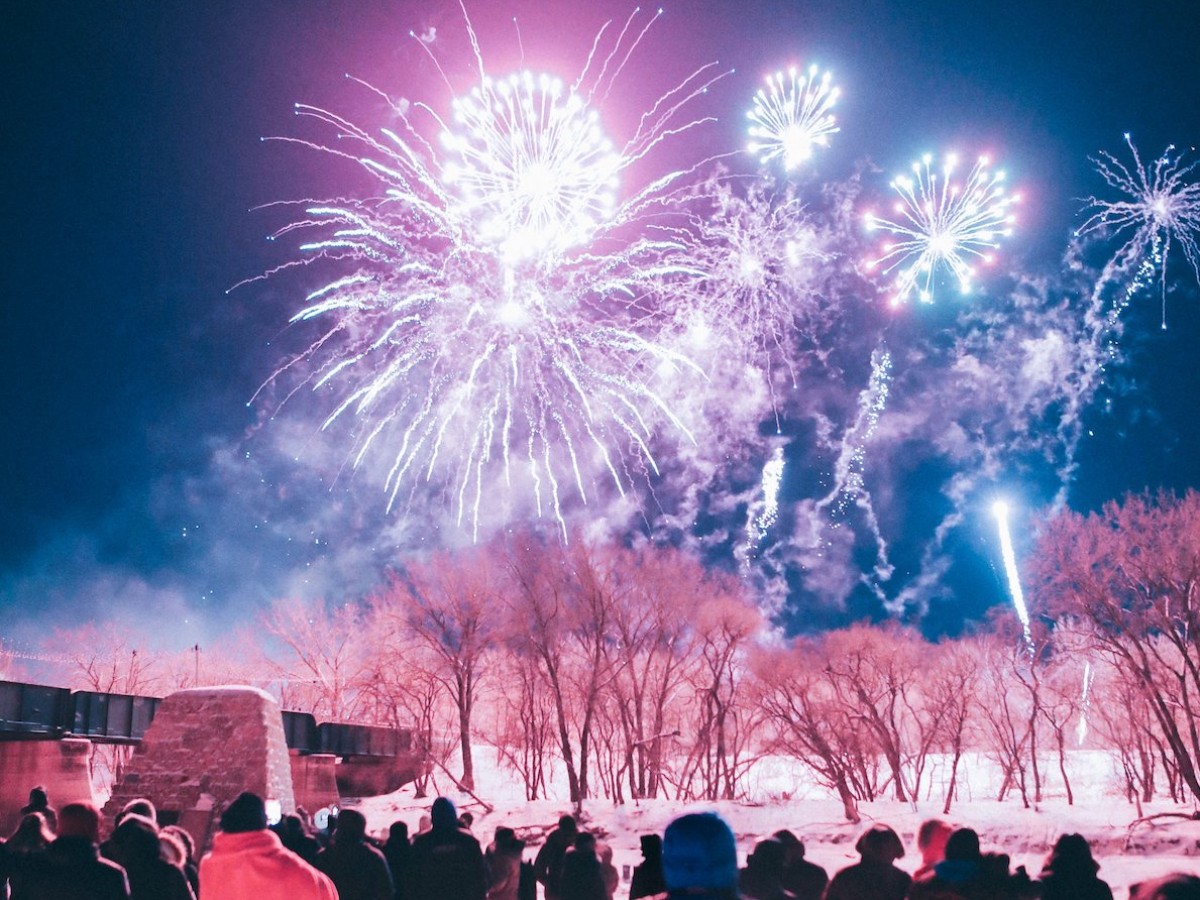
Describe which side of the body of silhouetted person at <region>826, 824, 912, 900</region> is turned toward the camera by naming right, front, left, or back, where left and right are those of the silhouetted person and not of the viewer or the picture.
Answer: back

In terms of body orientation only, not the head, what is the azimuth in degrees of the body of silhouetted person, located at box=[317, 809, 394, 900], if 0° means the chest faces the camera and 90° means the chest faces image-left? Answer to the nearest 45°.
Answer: approximately 180°

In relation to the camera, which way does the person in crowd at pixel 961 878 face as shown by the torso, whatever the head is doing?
away from the camera

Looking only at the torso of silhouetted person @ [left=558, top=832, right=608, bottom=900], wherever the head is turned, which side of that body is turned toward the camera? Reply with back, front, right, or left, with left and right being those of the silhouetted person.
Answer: back

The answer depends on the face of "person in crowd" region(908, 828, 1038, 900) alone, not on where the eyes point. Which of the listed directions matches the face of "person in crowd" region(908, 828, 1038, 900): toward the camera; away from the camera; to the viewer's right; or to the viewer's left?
away from the camera

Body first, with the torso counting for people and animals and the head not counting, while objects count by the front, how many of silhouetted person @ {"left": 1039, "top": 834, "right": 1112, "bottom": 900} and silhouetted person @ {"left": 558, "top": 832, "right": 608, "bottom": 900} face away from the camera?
2

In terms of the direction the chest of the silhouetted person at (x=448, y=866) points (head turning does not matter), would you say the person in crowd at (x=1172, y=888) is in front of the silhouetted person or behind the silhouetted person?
behind

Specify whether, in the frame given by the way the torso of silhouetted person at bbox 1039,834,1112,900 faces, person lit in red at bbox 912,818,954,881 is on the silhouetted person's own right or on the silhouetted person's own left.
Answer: on the silhouetted person's own left

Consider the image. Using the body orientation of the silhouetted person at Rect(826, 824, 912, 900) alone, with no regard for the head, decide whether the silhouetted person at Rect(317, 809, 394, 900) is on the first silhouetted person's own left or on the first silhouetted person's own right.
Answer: on the first silhouetted person's own left

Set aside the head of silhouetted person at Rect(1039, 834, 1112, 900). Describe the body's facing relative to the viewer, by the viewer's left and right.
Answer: facing away from the viewer

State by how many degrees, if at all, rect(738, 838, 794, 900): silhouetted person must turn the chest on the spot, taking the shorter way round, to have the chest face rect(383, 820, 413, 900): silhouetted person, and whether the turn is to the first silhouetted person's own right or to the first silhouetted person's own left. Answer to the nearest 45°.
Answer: approximately 45° to the first silhouetted person's own left

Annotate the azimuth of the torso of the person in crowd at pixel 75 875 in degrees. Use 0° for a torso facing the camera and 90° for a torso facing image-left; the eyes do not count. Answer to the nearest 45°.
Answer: approximately 180°

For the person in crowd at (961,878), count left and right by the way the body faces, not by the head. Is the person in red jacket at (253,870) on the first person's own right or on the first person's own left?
on the first person's own left

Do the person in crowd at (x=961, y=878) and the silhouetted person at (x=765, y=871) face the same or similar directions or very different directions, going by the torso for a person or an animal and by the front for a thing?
same or similar directions

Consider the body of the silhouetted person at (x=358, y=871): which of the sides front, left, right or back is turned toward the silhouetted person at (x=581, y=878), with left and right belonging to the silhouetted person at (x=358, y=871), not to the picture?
right
